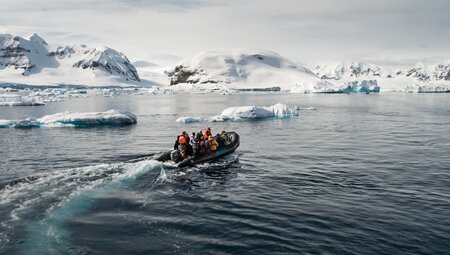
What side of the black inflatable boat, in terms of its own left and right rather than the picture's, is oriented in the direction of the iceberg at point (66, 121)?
left

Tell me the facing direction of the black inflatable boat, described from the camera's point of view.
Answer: facing away from the viewer and to the right of the viewer
